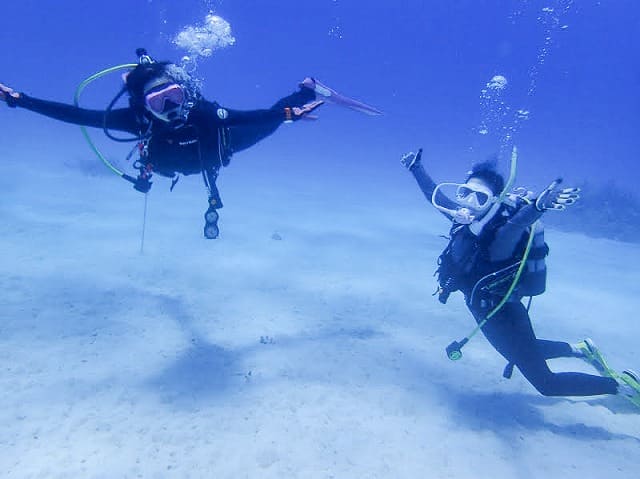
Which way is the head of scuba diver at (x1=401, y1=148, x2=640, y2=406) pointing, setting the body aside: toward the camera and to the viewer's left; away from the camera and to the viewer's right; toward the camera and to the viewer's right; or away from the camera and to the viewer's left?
toward the camera and to the viewer's left

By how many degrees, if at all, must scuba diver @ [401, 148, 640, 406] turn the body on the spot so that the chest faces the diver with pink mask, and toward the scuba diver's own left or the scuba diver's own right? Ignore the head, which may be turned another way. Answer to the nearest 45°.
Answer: approximately 45° to the scuba diver's own right

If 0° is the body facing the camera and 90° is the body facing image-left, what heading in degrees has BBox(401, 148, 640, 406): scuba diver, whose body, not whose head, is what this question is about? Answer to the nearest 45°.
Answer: approximately 45°
